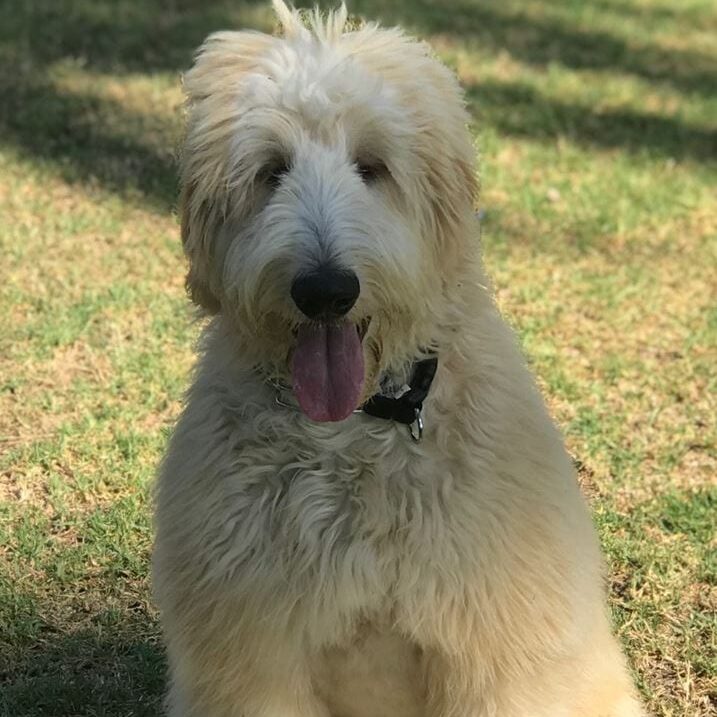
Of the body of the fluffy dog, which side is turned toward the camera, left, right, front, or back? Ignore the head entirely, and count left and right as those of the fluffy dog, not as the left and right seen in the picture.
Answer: front
